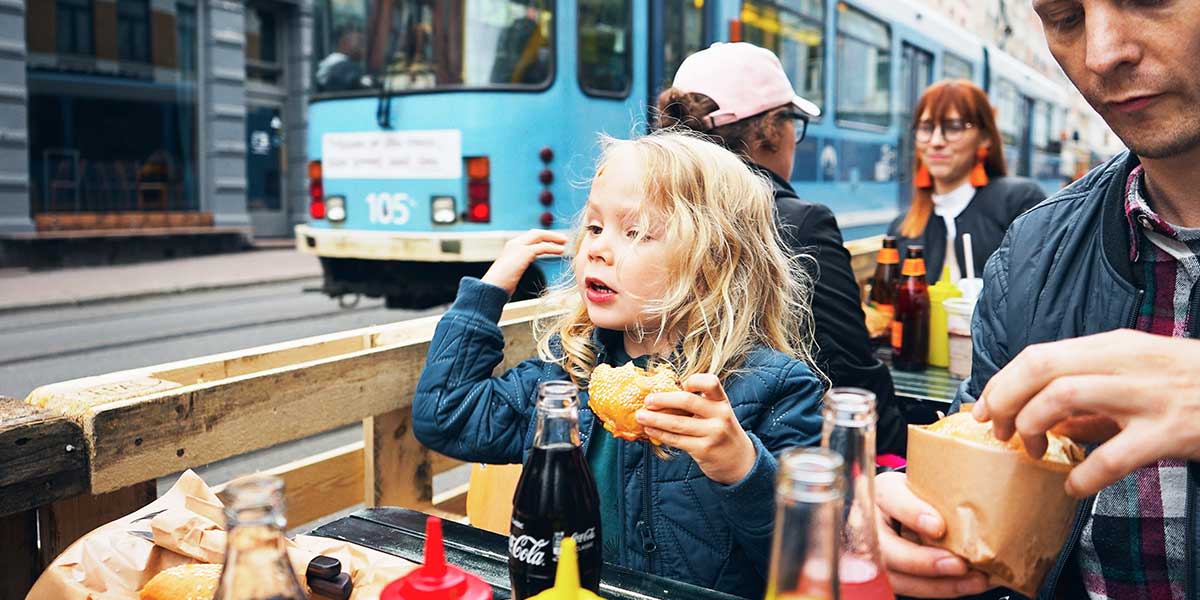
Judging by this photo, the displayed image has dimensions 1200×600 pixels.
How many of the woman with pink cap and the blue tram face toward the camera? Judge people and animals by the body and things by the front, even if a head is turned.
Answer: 0

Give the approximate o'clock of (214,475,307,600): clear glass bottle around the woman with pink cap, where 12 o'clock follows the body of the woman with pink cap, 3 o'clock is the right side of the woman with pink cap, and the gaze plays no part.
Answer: The clear glass bottle is roughly at 5 o'clock from the woman with pink cap.

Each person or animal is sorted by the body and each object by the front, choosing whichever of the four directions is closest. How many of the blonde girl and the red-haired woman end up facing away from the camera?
0

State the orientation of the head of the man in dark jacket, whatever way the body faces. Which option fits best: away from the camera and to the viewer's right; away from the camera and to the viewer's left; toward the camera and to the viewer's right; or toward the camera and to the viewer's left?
toward the camera and to the viewer's left

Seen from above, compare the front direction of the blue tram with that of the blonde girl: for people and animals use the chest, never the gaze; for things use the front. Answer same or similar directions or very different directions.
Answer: very different directions

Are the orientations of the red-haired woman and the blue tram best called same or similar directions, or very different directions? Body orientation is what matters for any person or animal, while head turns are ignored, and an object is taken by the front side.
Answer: very different directions

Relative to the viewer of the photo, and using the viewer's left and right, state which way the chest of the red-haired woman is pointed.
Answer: facing the viewer and to the left of the viewer

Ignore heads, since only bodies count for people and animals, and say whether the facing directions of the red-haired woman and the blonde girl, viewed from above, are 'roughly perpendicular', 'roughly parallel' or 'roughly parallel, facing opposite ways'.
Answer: roughly parallel

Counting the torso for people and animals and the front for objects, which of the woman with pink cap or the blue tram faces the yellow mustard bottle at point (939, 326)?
the woman with pink cap

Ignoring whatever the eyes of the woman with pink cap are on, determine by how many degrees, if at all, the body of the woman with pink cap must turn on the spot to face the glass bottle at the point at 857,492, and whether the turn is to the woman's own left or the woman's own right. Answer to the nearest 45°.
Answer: approximately 135° to the woman's own right

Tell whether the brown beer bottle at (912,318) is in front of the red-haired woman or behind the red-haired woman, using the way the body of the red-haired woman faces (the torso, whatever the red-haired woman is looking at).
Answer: in front

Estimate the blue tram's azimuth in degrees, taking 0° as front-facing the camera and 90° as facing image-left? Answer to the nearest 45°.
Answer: approximately 225°

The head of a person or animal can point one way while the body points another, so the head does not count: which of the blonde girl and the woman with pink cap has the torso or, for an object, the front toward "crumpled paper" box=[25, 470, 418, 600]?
the blonde girl

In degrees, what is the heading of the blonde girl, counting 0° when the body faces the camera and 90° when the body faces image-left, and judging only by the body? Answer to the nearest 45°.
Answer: approximately 45°
